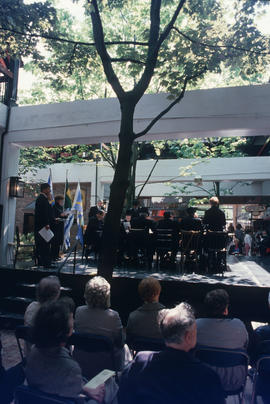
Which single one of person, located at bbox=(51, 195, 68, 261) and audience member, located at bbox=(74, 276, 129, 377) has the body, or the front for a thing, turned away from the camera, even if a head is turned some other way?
the audience member

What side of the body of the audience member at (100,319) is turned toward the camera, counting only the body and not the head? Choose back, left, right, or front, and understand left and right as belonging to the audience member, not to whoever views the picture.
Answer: back

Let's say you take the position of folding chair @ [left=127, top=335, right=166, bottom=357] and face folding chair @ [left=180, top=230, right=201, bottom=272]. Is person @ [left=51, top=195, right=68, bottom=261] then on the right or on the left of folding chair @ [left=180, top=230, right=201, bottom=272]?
left

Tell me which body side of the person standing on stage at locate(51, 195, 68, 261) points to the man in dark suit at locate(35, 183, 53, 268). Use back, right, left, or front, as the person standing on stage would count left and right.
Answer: right

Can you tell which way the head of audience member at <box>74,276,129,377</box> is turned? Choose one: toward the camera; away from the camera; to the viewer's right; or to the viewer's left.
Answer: away from the camera

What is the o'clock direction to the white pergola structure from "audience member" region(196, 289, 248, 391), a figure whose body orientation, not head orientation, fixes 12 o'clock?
The white pergola structure is roughly at 11 o'clock from the audience member.

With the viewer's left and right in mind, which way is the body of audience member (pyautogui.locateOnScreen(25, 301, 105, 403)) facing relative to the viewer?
facing away from the viewer and to the right of the viewer
